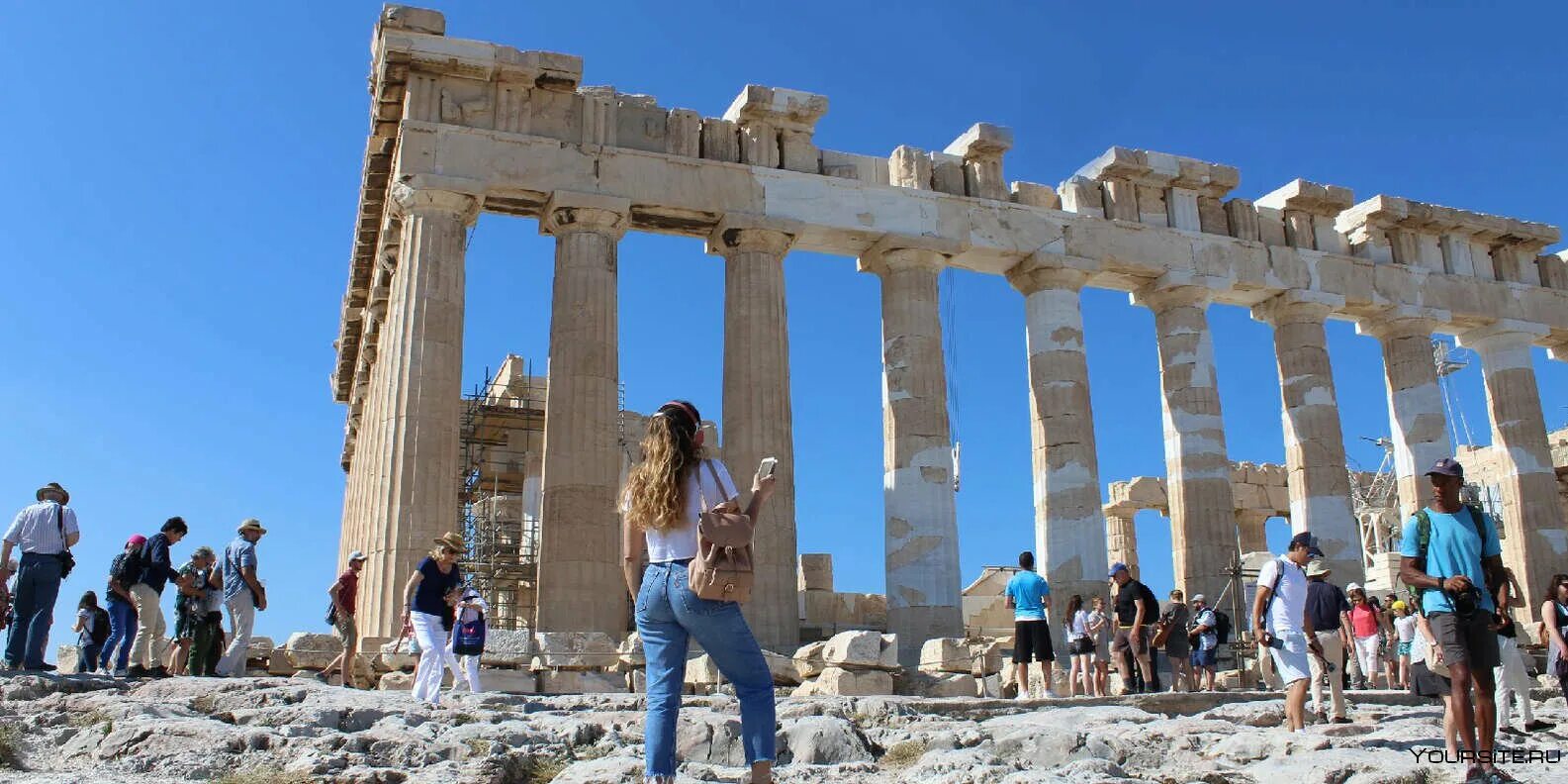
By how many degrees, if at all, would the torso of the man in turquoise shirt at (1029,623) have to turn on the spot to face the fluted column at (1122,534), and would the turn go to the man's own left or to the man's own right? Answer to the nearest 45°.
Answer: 0° — they already face it

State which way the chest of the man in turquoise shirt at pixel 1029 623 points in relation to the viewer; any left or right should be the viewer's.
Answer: facing away from the viewer

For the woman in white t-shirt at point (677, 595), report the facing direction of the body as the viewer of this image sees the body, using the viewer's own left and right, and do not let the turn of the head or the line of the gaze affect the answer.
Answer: facing away from the viewer and to the right of the viewer

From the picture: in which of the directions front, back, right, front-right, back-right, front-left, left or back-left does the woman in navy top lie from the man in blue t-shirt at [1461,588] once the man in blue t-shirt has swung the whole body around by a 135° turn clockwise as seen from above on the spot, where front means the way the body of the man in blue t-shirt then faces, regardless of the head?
front-left

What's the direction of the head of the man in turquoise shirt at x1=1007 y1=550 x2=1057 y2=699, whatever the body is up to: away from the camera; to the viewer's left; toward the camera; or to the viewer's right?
away from the camera

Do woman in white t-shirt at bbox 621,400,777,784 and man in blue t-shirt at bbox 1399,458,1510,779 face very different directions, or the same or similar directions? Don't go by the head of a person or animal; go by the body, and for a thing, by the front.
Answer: very different directions

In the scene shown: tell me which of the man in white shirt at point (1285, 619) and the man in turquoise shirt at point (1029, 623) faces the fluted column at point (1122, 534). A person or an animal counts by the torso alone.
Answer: the man in turquoise shirt
